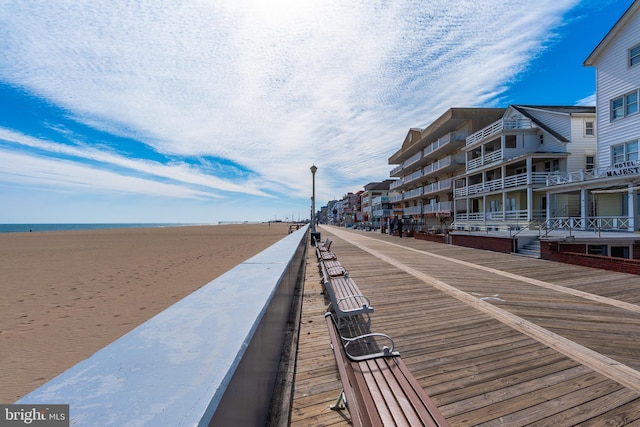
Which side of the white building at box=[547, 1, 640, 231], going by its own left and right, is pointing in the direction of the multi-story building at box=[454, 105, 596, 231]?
right

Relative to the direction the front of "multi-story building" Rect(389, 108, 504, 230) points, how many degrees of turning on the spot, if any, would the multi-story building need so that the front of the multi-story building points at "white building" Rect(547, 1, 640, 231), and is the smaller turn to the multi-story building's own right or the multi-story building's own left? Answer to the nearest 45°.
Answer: approximately 90° to the multi-story building's own left

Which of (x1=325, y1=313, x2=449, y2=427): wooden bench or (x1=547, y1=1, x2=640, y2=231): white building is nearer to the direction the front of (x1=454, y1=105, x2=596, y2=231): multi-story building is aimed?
the wooden bench

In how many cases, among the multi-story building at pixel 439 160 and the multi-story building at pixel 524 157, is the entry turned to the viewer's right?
0

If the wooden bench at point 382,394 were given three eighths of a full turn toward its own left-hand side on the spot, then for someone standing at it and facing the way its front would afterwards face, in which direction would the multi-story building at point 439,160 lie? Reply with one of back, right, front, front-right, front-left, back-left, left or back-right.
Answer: front-right

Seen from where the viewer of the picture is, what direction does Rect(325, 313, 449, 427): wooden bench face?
facing to the right of the viewer

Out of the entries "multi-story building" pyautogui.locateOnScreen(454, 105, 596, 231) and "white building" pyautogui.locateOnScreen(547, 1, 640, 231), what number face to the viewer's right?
0

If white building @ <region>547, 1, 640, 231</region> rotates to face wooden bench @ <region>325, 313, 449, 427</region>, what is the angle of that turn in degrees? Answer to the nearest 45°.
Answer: approximately 45° to its left

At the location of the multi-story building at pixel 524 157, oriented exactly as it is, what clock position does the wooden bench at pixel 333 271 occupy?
The wooden bench is roughly at 11 o'clock from the multi-story building.

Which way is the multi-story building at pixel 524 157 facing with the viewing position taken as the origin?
facing the viewer and to the left of the viewer

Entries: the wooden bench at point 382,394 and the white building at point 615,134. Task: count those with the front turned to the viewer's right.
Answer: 1

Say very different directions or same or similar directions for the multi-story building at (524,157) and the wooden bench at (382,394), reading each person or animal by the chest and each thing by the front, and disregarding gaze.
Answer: very different directions

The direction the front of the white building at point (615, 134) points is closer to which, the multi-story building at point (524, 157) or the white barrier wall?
the white barrier wall

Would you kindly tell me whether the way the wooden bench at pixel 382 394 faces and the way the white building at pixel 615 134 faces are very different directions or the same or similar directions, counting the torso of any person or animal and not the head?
very different directions

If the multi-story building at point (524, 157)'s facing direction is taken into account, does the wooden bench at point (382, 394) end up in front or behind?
in front

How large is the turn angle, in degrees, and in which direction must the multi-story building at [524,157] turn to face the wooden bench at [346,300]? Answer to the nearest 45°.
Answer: approximately 45° to its left

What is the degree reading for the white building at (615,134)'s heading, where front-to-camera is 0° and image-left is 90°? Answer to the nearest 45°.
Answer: approximately 45°
